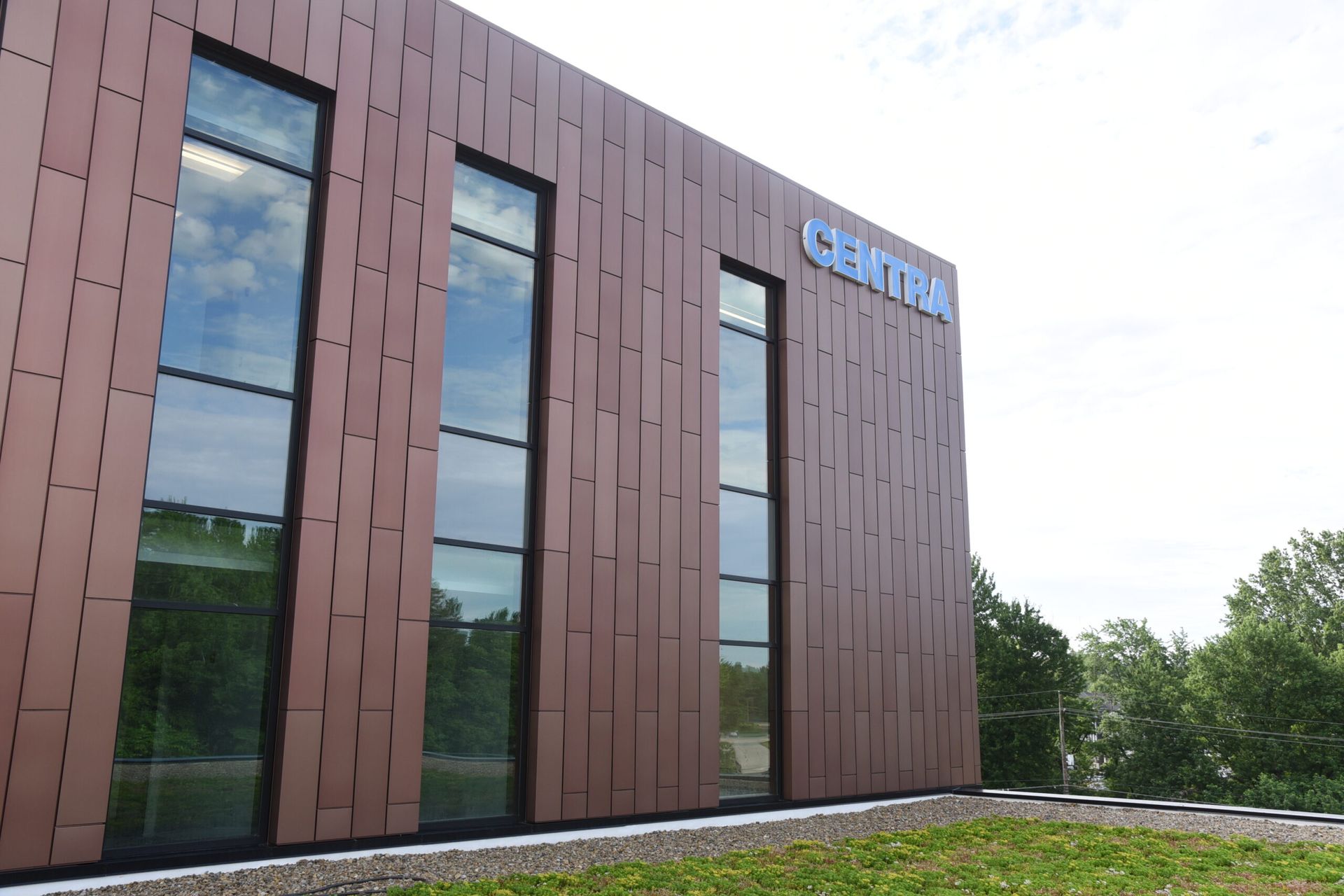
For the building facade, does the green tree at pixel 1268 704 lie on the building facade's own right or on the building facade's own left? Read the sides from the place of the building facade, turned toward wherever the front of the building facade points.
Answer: on the building facade's own left

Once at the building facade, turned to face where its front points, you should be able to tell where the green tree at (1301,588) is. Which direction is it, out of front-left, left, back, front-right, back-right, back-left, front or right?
left

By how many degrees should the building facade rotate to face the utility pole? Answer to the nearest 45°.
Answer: approximately 90° to its left

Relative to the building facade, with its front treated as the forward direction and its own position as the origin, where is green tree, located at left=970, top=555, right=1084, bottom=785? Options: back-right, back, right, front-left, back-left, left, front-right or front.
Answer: left

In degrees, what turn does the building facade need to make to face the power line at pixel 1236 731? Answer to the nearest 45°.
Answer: approximately 90° to its left

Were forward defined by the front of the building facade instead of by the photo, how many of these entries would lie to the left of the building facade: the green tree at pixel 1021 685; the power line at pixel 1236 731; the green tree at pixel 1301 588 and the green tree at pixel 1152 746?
4

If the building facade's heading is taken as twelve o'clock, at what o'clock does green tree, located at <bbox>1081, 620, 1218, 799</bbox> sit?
The green tree is roughly at 9 o'clock from the building facade.

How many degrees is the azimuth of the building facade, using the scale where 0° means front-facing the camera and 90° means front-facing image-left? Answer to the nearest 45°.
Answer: approximately 315°
